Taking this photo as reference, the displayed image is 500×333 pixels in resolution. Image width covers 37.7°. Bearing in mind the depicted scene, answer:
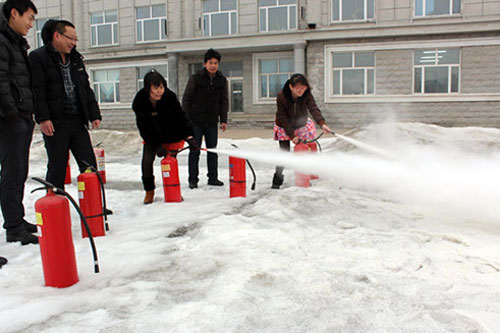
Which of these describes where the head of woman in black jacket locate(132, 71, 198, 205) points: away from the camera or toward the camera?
toward the camera

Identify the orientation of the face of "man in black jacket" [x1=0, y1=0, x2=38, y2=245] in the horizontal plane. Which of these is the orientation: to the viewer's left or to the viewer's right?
to the viewer's right

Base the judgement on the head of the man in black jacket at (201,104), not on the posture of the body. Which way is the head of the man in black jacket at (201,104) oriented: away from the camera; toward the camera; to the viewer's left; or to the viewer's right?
toward the camera

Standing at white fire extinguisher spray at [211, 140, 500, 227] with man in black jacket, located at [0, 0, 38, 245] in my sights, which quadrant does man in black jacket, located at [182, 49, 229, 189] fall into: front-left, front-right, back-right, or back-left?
front-right

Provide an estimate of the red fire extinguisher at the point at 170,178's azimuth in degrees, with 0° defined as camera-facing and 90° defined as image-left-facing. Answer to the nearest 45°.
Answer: approximately 45°

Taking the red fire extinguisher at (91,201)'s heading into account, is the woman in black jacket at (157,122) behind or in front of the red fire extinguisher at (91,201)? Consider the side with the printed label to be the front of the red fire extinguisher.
behind

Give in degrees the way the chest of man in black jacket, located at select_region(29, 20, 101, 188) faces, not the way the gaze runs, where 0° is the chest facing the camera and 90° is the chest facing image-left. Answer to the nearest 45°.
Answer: approximately 315°

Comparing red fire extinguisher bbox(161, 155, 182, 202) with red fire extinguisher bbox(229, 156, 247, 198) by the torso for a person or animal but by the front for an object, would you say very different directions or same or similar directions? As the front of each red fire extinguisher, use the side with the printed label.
same or similar directions

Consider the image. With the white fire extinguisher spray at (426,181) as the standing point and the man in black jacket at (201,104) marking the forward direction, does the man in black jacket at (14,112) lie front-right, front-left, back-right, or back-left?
front-left
